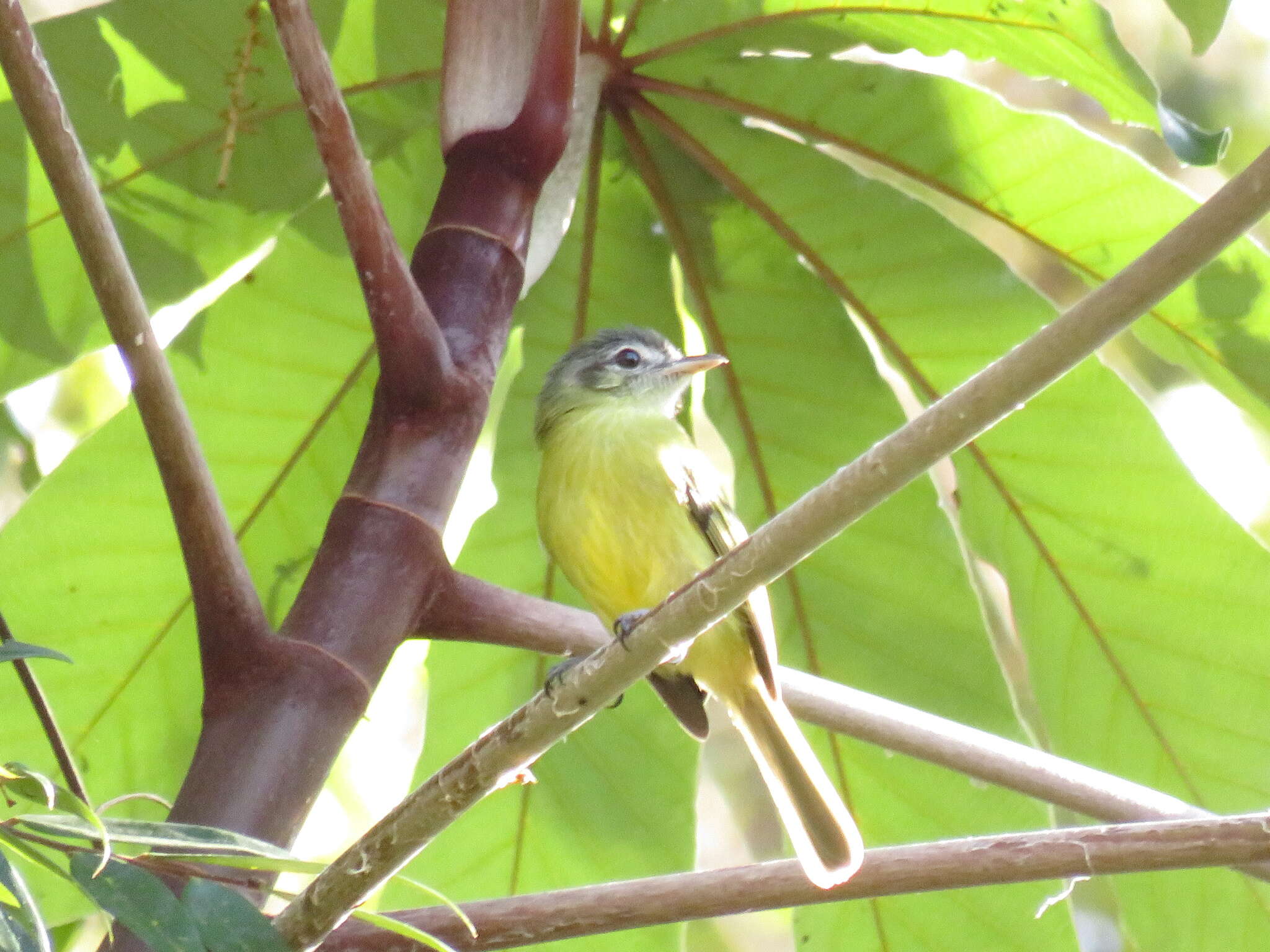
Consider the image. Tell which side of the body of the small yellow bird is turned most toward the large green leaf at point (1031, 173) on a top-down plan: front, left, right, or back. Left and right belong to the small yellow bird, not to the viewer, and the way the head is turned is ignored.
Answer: back

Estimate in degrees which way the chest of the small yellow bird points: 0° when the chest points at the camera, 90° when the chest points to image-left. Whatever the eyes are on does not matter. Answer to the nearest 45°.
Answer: approximately 45°
